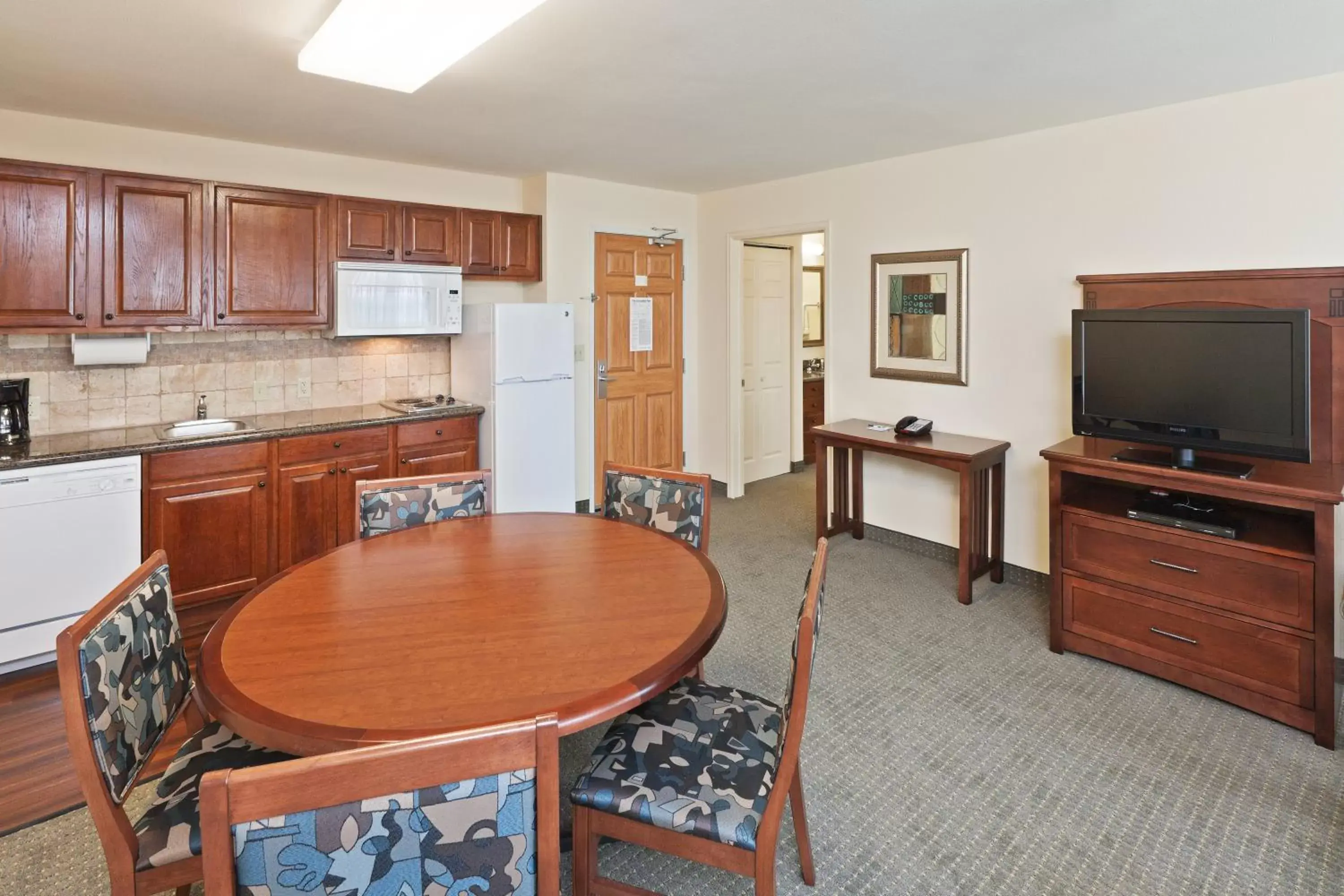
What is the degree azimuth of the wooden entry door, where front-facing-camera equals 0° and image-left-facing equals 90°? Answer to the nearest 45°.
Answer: approximately 315°

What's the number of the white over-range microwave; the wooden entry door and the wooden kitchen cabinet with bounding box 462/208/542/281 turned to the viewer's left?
0

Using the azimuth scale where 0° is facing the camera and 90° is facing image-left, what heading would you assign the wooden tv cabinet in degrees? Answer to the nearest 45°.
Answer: approximately 45°

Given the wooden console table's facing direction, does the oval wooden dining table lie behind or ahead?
ahead

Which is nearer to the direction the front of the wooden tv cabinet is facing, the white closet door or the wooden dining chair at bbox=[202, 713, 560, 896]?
the wooden dining chair

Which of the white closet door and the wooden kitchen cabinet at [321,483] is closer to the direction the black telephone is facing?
the wooden kitchen cabinet

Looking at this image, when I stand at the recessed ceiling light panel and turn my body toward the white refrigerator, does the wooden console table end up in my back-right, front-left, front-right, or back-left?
front-right

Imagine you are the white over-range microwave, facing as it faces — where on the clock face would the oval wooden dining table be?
The oval wooden dining table is roughly at 12 o'clock from the white over-range microwave.

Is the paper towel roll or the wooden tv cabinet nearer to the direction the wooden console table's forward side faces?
the paper towel roll

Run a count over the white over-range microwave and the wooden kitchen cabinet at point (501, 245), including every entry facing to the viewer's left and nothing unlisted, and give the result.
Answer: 0

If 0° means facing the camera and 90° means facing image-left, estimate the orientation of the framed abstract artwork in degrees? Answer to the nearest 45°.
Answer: approximately 45°

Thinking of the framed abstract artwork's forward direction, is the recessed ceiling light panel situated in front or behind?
in front

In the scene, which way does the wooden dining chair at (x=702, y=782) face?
to the viewer's left

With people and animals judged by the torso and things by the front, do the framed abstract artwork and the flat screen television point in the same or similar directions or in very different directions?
same or similar directions

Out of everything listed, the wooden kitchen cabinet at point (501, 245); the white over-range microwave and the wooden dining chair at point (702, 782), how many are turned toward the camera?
2

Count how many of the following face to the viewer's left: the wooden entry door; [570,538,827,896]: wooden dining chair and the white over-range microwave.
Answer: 1

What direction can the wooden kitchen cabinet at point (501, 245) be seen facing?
toward the camera
